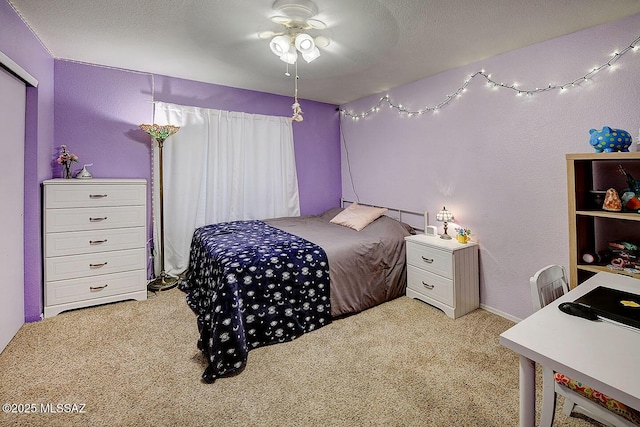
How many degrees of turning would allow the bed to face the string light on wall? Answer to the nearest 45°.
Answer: approximately 135° to its left

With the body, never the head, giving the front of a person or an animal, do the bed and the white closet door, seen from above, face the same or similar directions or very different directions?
very different directions

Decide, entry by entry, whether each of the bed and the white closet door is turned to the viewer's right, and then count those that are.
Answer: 1

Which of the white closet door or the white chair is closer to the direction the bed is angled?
the white closet door

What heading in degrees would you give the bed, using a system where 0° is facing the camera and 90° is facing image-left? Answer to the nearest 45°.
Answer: approximately 45°

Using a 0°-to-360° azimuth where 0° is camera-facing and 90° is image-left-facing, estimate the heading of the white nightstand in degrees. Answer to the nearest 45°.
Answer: approximately 45°

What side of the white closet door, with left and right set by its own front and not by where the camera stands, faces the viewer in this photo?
right

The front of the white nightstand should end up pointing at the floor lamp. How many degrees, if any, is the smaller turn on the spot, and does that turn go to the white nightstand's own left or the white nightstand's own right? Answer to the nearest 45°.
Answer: approximately 45° to the white nightstand's own right
